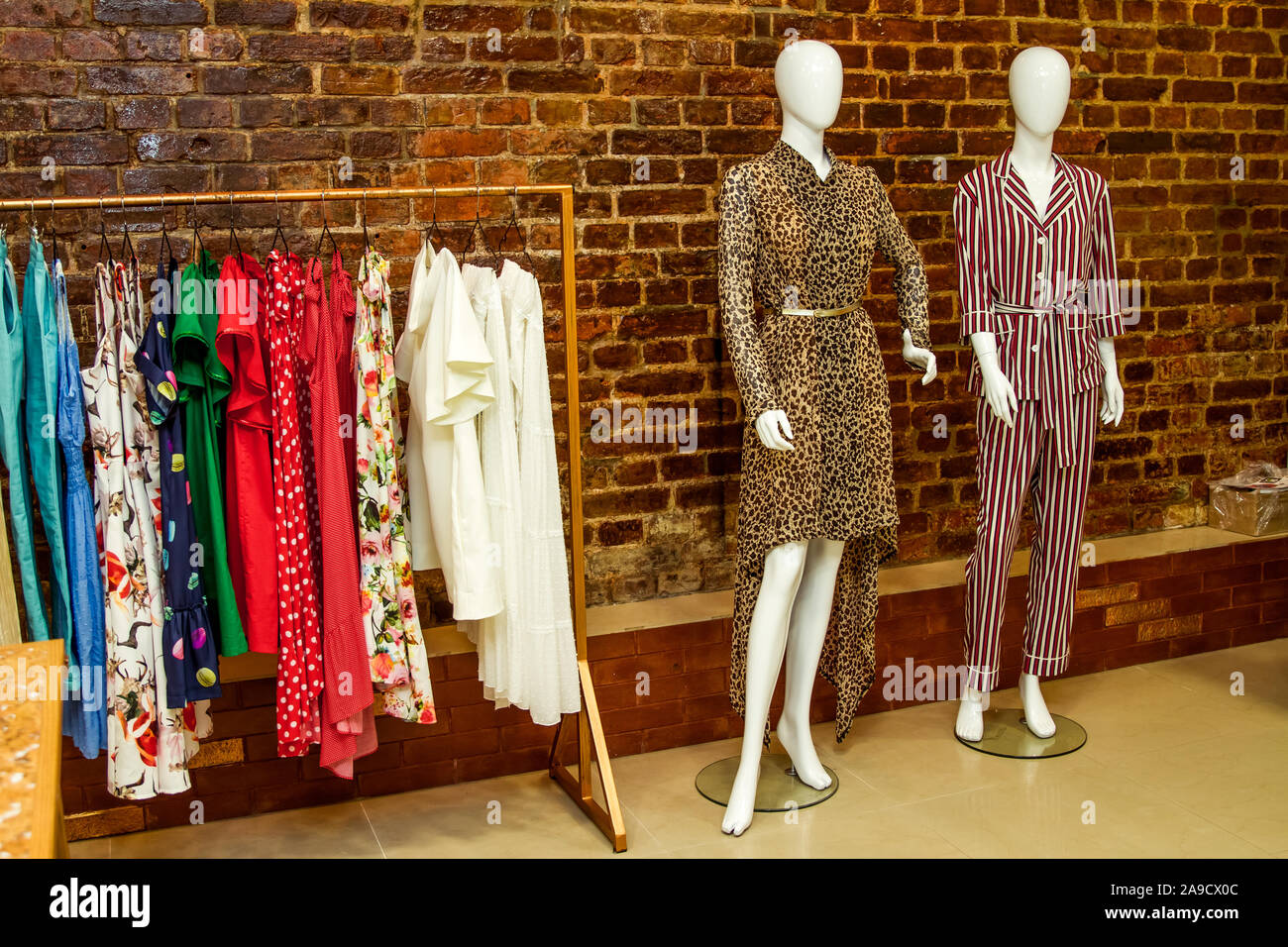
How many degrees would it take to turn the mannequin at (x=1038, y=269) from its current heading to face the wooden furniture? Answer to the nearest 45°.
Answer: approximately 45° to its right

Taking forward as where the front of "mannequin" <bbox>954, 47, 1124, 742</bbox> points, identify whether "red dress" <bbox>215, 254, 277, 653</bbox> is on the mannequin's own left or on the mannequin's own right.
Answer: on the mannequin's own right

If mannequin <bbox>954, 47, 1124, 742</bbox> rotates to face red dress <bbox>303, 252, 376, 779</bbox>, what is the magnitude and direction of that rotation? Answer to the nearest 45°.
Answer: approximately 45° to its right

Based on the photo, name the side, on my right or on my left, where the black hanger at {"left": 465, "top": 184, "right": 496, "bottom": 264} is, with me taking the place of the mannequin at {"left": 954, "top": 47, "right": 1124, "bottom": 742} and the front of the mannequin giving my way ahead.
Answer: on my right

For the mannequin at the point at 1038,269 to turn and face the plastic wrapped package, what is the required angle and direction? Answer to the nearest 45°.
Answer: approximately 135° to its left

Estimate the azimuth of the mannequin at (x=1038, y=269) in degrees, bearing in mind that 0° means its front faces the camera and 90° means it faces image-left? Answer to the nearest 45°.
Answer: approximately 0°

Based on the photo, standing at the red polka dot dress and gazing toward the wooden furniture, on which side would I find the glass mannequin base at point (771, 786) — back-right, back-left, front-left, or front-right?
back-left
